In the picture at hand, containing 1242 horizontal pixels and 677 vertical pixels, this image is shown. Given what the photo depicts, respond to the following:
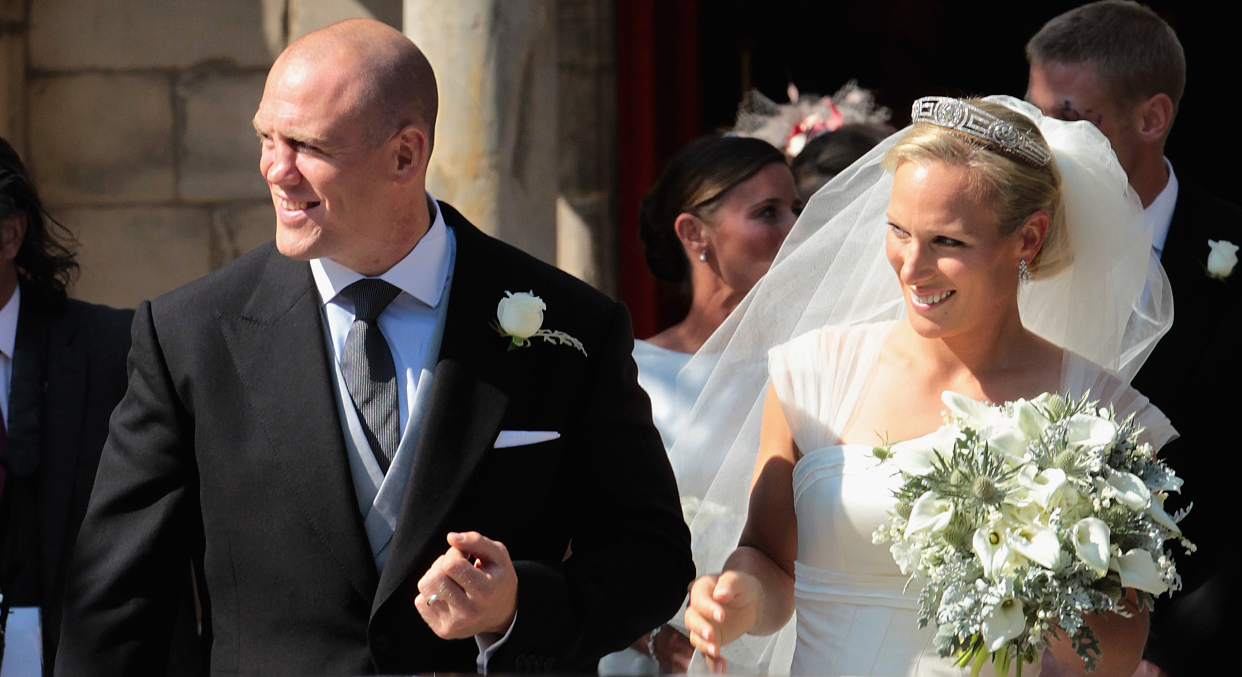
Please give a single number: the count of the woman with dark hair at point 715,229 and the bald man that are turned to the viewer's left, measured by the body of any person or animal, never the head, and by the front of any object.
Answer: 0

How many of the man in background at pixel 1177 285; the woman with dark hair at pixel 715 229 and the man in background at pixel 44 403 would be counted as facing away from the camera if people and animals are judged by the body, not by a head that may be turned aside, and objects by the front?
0

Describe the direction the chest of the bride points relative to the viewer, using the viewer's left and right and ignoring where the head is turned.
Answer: facing the viewer and to the left of the viewer

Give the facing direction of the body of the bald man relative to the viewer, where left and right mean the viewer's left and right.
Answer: facing the viewer

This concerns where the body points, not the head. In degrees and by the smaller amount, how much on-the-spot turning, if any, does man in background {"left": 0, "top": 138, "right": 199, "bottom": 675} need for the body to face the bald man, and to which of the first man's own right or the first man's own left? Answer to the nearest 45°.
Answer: approximately 90° to the first man's own left

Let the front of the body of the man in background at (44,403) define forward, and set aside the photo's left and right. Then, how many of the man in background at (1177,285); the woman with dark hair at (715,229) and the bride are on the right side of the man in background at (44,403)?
0

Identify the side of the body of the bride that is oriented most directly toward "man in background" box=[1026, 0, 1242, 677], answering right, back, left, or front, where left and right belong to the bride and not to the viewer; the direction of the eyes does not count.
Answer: back

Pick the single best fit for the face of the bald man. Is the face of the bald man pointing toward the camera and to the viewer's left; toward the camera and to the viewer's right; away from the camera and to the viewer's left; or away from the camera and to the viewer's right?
toward the camera and to the viewer's left

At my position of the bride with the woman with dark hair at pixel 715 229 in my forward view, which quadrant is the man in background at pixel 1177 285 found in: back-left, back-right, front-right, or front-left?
front-right

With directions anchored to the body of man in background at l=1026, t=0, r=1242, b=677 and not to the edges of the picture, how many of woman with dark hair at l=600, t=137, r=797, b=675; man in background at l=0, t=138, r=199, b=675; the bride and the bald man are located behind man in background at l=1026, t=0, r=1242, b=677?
0

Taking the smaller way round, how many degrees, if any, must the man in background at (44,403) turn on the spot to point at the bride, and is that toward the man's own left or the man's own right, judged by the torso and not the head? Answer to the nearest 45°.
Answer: approximately 90° to the man's own left

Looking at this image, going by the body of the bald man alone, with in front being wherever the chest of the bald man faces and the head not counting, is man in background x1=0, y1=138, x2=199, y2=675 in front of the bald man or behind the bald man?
behind

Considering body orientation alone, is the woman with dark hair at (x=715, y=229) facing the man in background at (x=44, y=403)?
no

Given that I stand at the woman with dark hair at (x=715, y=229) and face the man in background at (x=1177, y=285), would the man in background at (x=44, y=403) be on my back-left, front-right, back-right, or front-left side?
back-right

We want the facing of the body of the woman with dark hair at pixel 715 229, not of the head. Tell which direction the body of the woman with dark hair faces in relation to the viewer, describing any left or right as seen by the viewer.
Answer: facing the viewer and to the right of the viewer

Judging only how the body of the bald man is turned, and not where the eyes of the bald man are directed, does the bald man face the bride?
no

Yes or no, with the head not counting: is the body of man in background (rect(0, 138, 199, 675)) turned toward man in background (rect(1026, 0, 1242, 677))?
no

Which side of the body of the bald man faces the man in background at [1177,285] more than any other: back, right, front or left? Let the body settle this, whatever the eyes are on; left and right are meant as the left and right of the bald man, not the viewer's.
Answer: left

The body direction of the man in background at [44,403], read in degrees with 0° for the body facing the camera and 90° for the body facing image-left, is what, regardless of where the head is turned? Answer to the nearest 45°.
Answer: approximately 45°
